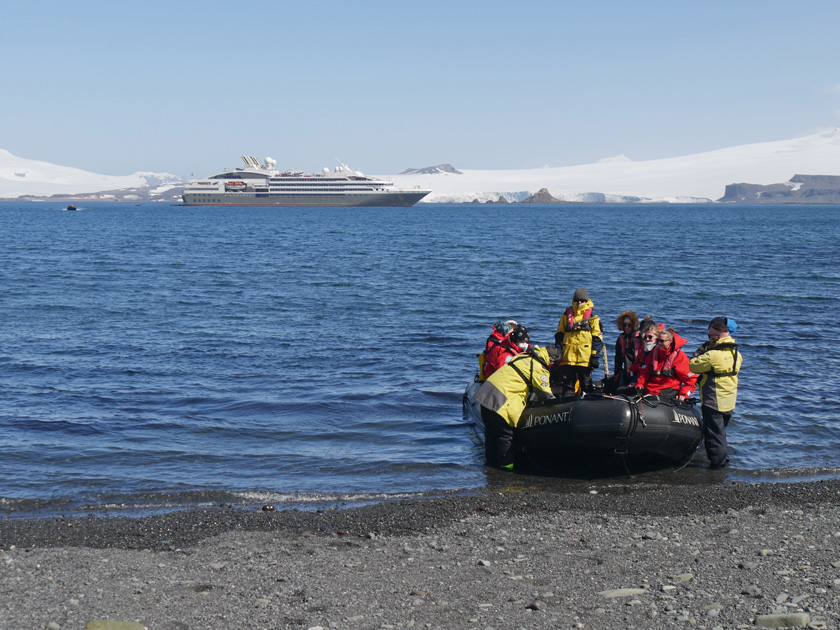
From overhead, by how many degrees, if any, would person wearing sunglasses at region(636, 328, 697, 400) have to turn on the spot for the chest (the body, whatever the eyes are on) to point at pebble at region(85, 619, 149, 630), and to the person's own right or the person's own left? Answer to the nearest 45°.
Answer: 0° — they already face it

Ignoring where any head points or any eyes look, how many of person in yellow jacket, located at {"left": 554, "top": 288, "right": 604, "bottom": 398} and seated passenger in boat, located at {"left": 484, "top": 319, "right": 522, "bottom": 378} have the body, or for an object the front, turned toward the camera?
1

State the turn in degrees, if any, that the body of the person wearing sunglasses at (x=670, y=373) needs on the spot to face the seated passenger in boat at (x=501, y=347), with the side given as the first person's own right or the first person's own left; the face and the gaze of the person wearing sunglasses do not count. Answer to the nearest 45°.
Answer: approximately 45° to the first person's own right

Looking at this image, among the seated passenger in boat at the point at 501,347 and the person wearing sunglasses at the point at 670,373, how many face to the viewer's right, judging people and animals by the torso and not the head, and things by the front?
1

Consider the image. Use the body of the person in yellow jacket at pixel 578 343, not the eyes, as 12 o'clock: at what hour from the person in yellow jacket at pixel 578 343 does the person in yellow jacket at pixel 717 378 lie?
the person in yellow jacket at pixel 717 378 is roughly at 10 o'clock from the person in yellow jacket at pixel 578 343.

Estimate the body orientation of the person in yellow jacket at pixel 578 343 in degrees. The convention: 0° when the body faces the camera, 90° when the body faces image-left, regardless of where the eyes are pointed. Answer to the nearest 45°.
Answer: approximately 0°

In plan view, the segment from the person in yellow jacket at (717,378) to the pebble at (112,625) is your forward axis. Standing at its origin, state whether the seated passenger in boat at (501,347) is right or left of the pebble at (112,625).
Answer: right

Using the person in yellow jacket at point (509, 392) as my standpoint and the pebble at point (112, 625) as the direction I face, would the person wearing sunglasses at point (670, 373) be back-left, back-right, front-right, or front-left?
back-left

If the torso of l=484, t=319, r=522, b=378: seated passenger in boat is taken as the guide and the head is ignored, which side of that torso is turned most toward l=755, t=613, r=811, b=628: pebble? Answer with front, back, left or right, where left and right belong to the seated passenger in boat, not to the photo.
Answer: right

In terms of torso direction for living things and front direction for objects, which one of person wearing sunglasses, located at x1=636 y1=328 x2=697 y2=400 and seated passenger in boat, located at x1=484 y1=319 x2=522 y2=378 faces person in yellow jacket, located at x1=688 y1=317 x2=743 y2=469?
the seated passenger in boat

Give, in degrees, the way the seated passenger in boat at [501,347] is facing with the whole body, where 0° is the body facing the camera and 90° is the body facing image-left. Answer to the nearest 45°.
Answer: approximately 270°
